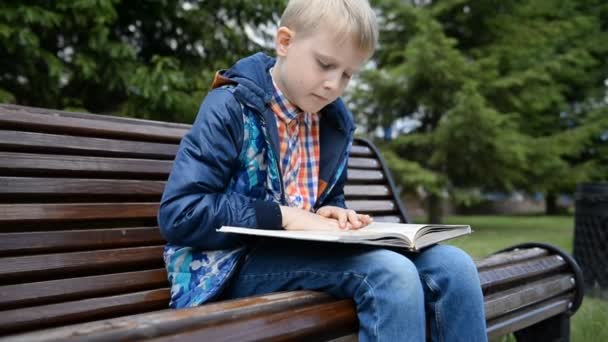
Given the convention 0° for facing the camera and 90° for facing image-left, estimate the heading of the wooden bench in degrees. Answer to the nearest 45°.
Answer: approximately 315°

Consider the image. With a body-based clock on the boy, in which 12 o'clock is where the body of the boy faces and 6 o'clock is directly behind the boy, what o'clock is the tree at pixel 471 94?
The tree is roughly at 8 o'clock from the boy.

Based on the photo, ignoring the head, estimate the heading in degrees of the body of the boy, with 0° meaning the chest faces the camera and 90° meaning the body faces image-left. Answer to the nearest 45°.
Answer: approximately 315°

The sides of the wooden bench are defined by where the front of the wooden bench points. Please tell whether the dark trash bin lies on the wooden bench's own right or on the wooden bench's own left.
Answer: on the wooden bench's own left

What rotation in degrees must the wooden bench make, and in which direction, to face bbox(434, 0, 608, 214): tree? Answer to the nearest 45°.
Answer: approximately 90° to its left

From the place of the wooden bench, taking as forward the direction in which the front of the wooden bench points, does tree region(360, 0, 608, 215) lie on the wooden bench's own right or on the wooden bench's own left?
on the wooden bench's own left

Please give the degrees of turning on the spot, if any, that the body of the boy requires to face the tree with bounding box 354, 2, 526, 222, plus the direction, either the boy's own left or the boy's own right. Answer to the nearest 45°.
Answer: approximately 135° to the boy's own left

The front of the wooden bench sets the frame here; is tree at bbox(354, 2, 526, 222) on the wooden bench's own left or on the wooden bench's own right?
on the wooden bench's own left
